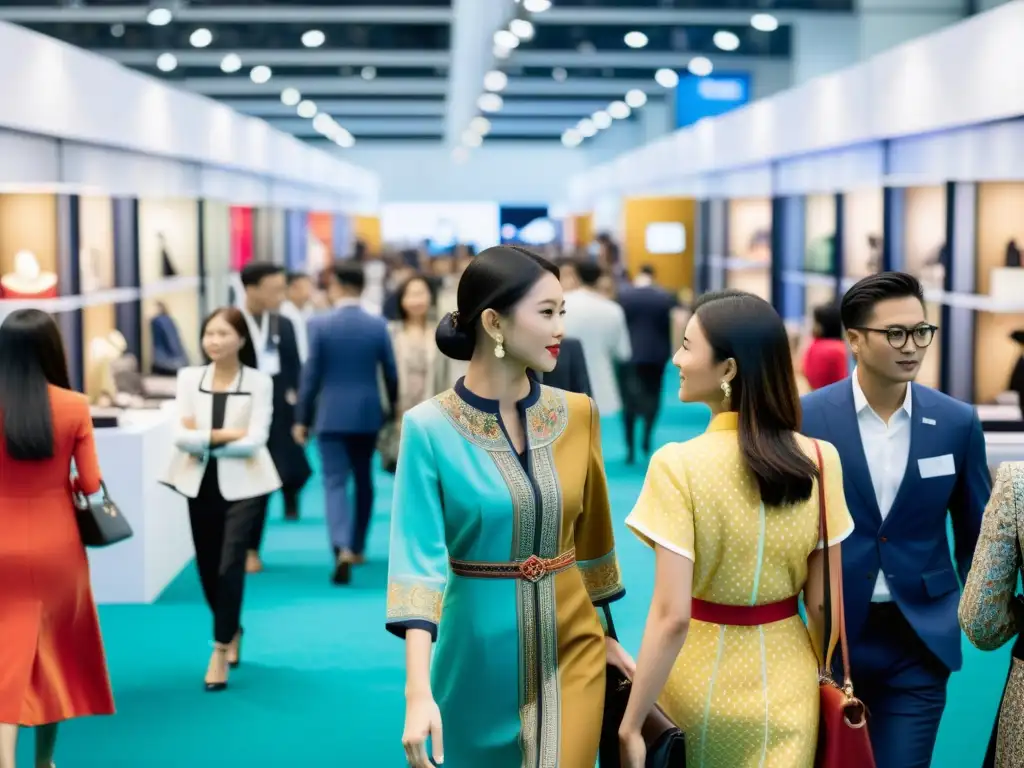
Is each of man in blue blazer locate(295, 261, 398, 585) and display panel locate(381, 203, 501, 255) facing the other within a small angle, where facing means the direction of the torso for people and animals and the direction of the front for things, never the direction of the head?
yes

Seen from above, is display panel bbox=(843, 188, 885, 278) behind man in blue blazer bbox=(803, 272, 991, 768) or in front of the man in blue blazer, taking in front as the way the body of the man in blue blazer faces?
behind

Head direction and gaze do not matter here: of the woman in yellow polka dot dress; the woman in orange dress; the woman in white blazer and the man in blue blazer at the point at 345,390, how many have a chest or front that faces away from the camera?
3

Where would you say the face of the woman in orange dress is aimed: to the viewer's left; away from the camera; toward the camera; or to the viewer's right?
away from the camera

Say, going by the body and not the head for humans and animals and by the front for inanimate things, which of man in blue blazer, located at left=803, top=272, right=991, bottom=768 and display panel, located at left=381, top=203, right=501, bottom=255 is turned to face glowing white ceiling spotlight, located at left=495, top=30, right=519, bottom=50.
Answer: the display panel

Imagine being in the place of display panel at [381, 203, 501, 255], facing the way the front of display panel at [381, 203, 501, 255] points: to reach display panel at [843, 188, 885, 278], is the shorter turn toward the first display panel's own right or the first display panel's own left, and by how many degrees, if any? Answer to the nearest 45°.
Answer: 0° — it already faces it

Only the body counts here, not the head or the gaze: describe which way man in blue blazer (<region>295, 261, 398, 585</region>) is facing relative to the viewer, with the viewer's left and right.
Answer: facing away from the viewer

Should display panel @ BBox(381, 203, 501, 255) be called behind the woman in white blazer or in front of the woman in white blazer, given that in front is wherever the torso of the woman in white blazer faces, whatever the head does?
behind

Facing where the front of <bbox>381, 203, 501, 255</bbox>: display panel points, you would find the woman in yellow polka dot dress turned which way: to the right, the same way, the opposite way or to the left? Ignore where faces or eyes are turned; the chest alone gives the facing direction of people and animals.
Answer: the opposite way

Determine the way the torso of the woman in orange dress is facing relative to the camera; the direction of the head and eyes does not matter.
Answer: away from the camera

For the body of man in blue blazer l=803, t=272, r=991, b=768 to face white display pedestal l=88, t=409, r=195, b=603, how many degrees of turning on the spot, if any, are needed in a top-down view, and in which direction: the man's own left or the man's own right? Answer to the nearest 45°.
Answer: approximately 135° to the man's own right

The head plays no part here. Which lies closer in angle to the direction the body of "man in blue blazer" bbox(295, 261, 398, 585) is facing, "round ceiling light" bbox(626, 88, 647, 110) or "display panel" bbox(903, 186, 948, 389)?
the round ceiling light

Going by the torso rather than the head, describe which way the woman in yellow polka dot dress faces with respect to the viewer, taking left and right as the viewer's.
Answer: facing away from the viewer

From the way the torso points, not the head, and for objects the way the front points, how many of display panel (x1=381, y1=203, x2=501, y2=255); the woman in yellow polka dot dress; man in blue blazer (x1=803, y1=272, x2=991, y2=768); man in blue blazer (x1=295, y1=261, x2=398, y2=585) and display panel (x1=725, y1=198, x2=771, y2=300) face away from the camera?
2

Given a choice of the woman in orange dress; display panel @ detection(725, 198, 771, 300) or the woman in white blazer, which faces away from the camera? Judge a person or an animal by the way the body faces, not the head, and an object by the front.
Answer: the woman in orange dress

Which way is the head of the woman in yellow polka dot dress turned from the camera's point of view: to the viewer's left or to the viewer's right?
to the viewer's left
